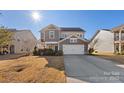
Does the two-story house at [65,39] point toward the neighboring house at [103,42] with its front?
no

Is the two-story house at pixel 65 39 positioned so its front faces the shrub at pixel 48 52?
no

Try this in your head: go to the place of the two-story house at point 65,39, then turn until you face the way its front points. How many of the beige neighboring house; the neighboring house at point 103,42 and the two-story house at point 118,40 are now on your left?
2

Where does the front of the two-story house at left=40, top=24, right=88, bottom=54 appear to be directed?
toward the camera

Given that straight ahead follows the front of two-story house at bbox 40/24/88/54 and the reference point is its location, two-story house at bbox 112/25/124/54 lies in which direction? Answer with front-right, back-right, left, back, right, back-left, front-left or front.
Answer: left

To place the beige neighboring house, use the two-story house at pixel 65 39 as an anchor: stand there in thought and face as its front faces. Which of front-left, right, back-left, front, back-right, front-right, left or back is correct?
right
